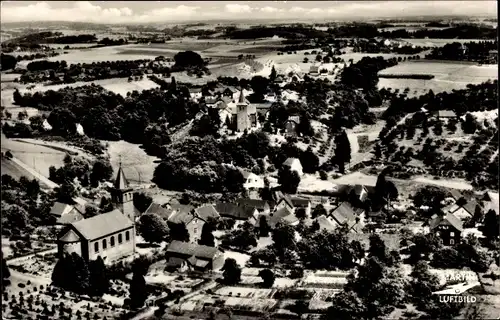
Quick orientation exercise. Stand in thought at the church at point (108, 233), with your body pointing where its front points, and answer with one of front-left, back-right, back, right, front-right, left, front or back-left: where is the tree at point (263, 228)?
front-right

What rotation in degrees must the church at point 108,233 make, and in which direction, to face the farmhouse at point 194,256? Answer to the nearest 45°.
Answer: approximately 90° to its right

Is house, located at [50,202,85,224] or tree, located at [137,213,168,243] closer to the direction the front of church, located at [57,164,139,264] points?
the tree

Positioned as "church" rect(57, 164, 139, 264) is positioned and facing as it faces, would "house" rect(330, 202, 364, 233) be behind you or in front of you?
in front

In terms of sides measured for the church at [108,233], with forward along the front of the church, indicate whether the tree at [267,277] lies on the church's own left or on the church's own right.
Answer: on the church's own right

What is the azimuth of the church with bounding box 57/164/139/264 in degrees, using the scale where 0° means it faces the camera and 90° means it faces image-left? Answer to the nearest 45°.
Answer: approximately 225°

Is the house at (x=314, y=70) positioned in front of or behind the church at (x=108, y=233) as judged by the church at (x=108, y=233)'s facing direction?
in front

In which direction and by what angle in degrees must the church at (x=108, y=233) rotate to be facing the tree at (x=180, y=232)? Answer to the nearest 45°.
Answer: approximately 45° to its right

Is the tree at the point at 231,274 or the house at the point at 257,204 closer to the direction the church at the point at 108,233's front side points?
the house
